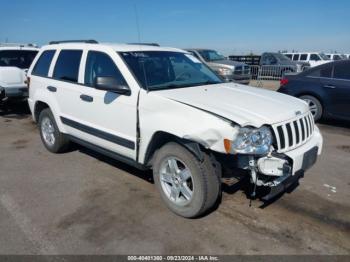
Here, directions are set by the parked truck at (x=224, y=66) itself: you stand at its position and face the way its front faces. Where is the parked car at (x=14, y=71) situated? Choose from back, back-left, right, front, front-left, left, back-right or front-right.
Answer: right

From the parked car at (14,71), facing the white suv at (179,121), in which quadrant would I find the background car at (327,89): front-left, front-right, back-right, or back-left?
front-left

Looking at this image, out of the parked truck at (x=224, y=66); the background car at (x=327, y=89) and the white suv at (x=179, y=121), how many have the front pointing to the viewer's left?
0

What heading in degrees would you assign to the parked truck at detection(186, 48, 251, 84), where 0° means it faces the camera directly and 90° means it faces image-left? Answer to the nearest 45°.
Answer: approximately 315°

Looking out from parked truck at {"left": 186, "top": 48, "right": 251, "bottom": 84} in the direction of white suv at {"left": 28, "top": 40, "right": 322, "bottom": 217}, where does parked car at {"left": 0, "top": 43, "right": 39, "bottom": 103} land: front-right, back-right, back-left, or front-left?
front-right

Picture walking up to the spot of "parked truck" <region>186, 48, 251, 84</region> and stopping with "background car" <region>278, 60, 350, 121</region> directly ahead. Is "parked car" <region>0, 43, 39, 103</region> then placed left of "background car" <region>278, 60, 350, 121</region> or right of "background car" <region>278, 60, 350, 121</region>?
right

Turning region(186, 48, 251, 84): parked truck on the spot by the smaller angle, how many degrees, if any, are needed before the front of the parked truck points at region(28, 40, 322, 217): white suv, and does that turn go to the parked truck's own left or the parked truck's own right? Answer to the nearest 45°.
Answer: approximately 45° to the parked truck's own right

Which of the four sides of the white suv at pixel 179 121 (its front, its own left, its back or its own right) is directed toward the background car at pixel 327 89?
left

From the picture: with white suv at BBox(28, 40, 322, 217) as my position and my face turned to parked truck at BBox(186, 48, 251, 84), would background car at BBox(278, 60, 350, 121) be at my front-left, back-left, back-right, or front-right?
front-right

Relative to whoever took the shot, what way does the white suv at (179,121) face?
facing the viewer and to the right of the viewer

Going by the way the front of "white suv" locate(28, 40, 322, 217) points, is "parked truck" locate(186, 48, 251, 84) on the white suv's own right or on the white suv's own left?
on the white suv's own left

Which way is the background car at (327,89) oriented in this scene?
to the viewer's right

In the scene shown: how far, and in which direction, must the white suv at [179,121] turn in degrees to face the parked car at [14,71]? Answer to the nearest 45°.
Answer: approximately 180°
